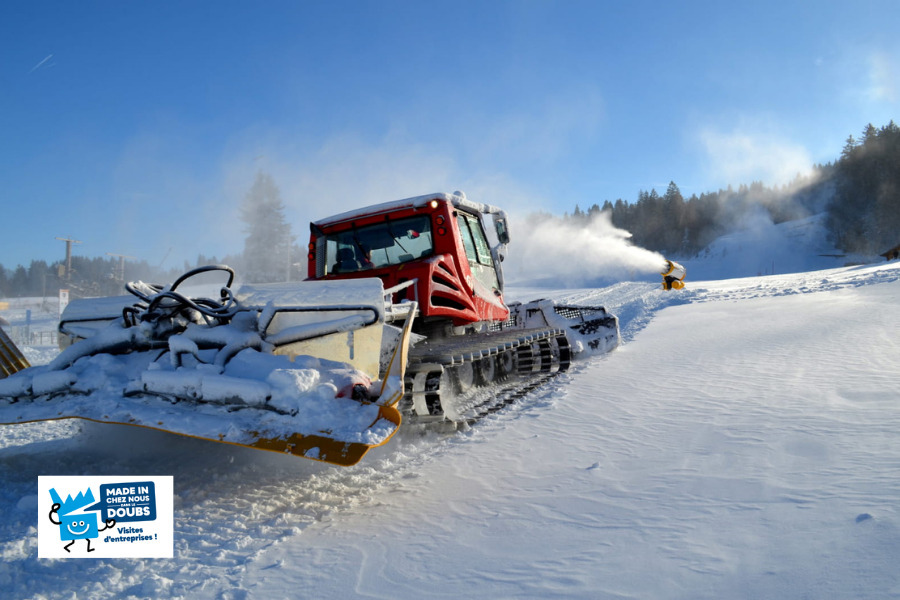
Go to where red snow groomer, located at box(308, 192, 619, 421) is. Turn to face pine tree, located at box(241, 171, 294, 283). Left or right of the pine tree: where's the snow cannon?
right

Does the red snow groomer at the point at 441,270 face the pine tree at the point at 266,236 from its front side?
no
